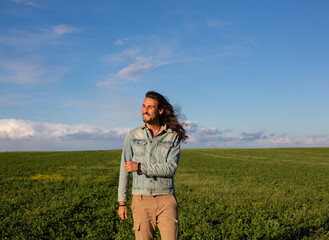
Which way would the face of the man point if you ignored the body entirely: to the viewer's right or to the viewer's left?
to the viewer's left

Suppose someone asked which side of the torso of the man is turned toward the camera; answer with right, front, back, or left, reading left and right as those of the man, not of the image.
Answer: front
